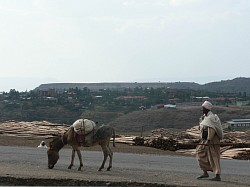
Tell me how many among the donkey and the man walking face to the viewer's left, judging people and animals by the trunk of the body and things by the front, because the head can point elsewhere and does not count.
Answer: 2

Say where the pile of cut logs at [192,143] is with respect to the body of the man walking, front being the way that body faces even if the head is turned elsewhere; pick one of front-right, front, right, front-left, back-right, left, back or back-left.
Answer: right

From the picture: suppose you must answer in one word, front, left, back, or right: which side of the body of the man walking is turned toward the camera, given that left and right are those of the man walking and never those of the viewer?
left

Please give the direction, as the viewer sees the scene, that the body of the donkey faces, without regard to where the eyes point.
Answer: to the viewer's left

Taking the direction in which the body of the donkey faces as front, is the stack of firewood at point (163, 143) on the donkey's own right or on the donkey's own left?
on the donkey's own right

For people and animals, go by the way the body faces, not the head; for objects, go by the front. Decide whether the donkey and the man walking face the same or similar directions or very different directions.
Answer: same or similar directions

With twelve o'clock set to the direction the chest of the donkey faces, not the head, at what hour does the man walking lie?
The man walking is roughly at 7 o'clock from the donkey.

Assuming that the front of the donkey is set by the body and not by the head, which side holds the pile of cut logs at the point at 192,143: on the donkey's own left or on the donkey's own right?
on the donkey's own right

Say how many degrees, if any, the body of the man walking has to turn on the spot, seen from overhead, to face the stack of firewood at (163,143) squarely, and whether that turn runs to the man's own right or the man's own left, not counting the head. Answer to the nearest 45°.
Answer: approximately 90° to the man's own right

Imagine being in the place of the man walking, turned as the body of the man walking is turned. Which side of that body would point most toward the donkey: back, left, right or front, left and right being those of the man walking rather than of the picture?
front
